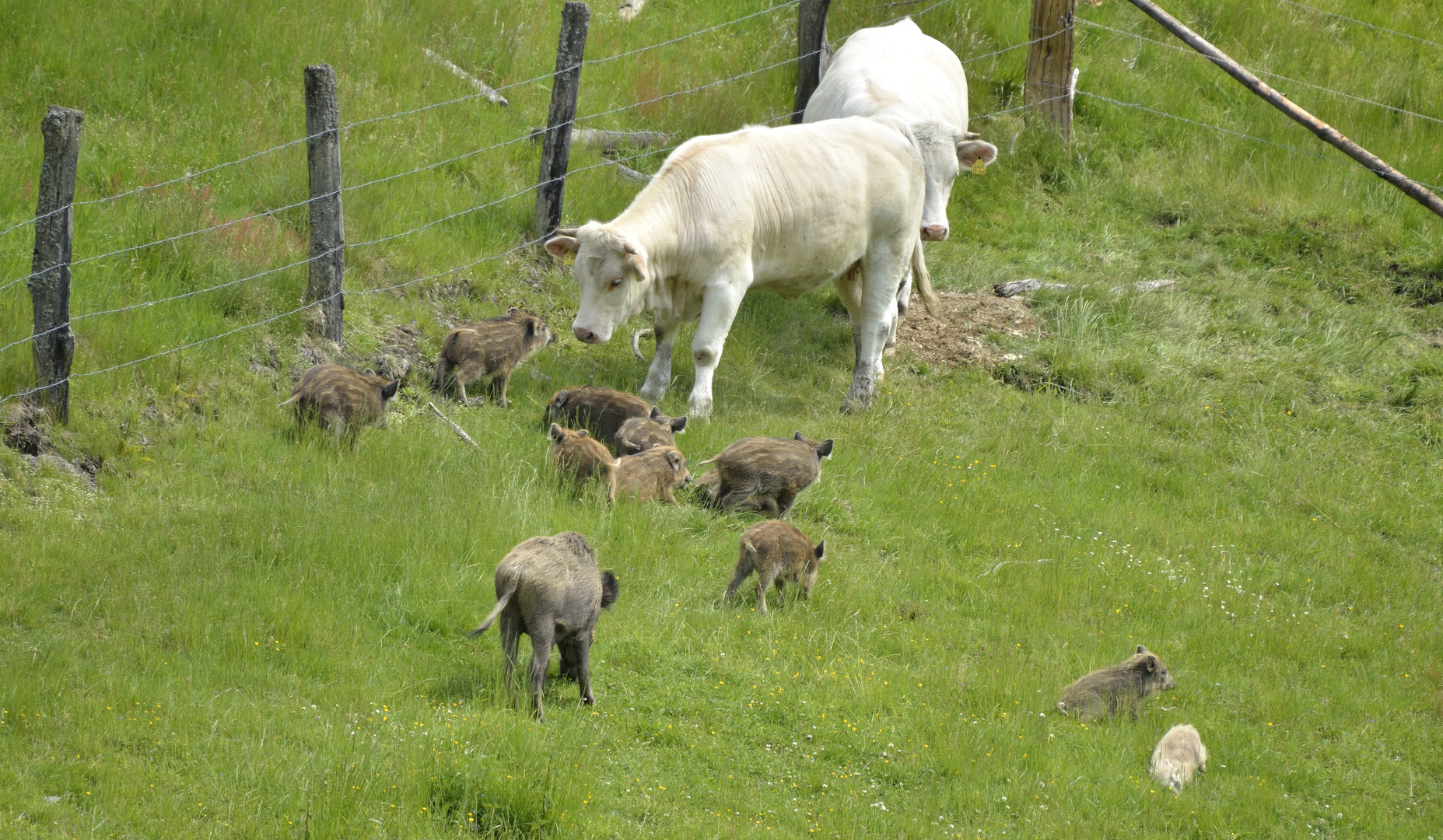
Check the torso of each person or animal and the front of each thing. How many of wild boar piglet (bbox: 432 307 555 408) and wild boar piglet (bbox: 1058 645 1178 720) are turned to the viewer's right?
2

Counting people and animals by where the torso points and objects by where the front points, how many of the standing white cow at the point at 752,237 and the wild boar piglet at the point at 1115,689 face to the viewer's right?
1

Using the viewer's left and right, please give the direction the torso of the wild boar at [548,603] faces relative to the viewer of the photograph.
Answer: facing away from the viewer and to the right of the viewer

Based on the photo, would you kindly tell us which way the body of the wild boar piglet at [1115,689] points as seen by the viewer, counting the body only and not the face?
to the viewer's right

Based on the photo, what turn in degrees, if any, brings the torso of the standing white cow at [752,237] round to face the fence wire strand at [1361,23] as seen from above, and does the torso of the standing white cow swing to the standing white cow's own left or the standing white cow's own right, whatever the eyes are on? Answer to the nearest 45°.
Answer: approximately 180°

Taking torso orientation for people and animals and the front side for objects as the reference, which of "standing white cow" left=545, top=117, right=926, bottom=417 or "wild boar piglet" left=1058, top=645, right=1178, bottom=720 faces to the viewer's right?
the wild boar piglet

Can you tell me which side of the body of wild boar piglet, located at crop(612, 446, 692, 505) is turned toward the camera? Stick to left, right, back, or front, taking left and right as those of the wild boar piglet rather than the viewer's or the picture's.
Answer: right

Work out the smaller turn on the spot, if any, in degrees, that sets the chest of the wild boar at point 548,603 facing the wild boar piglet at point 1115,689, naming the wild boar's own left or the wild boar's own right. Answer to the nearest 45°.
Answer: approximately 45° to the wild boar's own right

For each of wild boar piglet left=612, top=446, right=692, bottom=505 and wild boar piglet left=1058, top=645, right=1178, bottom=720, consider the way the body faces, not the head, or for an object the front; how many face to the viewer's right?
2

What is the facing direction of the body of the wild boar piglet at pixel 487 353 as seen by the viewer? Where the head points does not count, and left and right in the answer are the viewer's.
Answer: facing to the right of the viewer

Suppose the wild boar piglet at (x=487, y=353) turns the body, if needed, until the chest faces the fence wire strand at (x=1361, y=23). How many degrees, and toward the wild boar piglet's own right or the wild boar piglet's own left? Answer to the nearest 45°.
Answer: approximately 45° to the wild boar piglet's own left

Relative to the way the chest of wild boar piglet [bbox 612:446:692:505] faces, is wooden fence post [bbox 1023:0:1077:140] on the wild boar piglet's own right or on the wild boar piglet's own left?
on the wild boar piglet's own left

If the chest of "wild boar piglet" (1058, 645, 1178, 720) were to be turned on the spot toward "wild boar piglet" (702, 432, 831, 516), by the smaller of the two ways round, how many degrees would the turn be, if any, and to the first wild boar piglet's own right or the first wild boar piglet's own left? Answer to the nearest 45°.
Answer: approximately 135° to the first wild boar piglet's own left

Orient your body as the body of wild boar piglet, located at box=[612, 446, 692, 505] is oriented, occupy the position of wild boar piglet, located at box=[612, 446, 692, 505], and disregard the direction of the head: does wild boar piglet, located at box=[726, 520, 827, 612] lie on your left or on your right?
on your right
